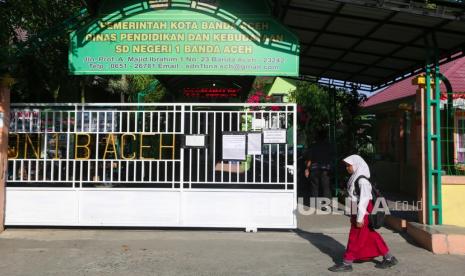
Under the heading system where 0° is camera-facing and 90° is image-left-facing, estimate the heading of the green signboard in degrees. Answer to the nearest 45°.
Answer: approximately 0°

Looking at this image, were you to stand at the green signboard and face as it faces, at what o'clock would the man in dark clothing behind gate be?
The man in dark clothing behind gate is roughly at 8 o'clock from the green signboard.

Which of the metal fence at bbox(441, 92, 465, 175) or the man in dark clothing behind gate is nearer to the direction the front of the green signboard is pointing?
the metal fence
